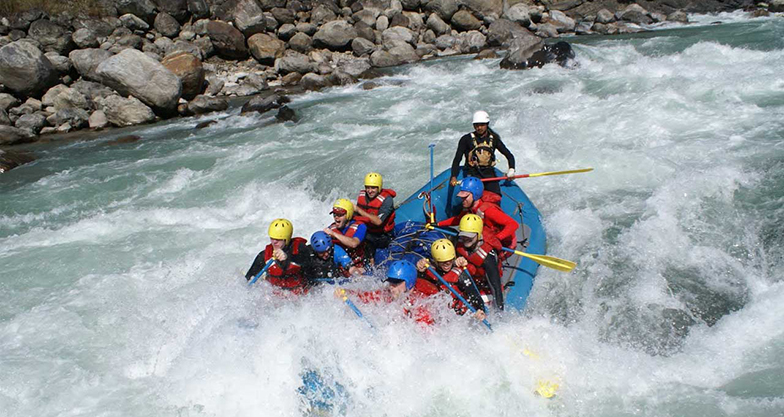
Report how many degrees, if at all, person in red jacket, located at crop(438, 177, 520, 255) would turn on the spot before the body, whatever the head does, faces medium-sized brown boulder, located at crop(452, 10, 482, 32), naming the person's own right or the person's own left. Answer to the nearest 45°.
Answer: approximately 135° to the person's own right

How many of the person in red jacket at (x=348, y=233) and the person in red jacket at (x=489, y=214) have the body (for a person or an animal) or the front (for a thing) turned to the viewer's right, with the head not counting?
0

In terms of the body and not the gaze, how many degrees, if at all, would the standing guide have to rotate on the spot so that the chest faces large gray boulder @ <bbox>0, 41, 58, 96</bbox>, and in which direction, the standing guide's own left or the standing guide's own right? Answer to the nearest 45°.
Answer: approximately 135° to the standing guide's own right

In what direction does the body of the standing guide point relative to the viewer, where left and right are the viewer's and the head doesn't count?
facing the viewer

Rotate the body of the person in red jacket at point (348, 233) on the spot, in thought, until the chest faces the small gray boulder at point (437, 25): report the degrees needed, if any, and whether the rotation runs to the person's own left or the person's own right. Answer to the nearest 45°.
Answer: approximately 135° to the person's own right

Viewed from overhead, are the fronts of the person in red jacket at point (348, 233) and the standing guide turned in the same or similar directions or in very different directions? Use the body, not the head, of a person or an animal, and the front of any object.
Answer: same or similar directions

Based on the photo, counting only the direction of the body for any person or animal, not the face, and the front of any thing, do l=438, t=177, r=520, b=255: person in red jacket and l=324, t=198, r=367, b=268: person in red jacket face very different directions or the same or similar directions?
same or similar directions

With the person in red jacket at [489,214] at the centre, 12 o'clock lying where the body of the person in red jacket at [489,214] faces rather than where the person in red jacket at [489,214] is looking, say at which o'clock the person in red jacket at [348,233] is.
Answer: the person in red jacket at [348,233] is roughly at 1 o'clock from the person in red jacket at [489,214].

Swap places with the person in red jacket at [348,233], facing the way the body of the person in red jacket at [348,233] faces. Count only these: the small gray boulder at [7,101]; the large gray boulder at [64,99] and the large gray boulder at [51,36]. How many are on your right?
3

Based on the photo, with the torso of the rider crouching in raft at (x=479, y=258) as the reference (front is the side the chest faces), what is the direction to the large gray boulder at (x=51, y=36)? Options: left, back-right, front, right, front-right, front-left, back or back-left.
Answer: right

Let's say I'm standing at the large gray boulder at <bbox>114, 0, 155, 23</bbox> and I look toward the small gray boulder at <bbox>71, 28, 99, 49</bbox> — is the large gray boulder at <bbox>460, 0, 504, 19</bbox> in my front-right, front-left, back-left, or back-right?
back-left

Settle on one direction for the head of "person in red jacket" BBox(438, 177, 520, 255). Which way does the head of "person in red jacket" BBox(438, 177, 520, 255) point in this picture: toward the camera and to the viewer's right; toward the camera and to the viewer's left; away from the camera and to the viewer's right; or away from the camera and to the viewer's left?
toward the camera and to the viewer's left

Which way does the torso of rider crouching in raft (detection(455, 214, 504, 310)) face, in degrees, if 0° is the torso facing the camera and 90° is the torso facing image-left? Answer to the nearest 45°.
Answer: approximately 45°

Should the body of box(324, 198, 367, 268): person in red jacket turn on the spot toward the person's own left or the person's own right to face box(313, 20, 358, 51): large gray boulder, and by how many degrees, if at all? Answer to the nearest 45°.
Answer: approximately 135° to the person's own right

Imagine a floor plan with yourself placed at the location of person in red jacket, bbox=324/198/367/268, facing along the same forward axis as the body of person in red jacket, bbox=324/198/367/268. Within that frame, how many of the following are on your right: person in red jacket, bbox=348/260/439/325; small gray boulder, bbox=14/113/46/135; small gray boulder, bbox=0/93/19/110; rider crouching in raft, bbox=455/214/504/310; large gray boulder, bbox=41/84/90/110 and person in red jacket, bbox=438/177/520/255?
3

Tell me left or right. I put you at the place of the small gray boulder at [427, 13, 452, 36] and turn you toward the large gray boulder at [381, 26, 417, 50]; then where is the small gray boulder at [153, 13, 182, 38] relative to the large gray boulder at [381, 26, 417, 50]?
right

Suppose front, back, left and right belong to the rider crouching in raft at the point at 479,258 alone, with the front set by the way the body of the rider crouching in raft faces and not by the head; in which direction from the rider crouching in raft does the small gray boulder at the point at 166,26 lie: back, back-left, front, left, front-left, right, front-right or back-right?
right

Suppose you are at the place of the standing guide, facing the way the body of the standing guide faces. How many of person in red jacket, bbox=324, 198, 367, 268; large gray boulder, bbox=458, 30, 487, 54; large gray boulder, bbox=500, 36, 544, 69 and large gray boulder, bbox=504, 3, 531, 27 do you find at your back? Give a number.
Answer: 3
